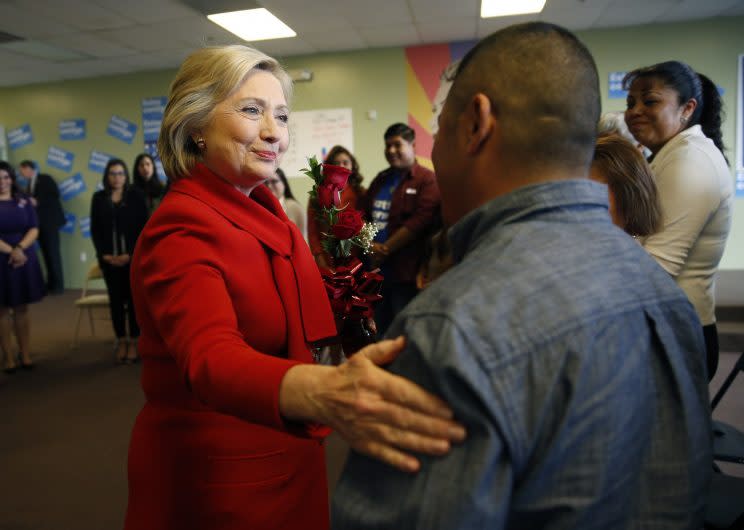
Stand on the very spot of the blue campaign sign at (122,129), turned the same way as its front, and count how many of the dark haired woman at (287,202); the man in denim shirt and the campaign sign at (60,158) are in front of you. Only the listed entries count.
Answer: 2

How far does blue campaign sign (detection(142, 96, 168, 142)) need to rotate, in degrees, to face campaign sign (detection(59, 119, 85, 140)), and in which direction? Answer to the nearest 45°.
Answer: approximately 135° to its right

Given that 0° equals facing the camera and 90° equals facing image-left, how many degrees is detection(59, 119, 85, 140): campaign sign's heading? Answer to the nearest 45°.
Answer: approximately 0°

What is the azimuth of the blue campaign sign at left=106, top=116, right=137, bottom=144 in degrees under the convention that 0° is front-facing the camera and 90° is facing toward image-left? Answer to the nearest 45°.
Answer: approximately 0°

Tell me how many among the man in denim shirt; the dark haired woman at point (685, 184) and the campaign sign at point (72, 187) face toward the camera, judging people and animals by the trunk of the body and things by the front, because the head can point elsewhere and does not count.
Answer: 1

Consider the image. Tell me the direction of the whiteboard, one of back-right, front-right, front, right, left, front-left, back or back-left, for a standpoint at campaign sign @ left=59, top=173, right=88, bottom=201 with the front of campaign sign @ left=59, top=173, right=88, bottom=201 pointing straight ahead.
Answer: front-left

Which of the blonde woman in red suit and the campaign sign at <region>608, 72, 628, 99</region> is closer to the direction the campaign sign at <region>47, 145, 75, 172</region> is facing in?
the blonde woman in red suit

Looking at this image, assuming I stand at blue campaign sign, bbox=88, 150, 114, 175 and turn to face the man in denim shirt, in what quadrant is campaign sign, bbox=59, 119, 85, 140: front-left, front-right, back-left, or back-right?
back-right

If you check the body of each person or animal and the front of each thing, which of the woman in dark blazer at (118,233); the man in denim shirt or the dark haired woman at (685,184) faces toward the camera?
the woman in dark blazer

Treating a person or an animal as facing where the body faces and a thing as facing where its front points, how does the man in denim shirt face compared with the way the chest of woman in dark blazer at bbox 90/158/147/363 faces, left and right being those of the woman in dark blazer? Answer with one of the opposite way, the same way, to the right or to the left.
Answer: the opposite way
